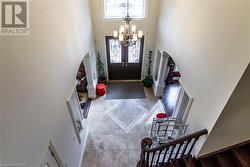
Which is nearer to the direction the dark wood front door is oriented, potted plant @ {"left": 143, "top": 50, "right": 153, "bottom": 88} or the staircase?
the staircase

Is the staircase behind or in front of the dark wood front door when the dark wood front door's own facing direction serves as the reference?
in front

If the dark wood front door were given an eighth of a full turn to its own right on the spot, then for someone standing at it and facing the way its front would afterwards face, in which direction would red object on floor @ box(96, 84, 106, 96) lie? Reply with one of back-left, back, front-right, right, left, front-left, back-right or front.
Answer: front

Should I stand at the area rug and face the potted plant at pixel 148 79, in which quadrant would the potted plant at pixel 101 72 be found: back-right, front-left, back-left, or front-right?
back-left

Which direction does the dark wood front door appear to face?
toward the camera

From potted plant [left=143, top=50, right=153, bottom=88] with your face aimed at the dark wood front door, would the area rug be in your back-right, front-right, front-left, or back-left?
front-left

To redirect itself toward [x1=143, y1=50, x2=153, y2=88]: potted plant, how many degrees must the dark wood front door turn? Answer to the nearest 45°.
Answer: approximately 90° to its left
